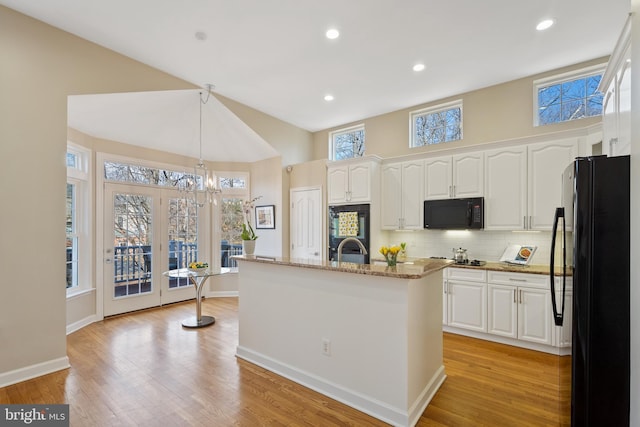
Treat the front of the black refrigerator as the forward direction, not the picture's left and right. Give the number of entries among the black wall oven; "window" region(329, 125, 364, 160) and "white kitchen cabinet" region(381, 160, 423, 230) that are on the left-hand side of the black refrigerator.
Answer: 0

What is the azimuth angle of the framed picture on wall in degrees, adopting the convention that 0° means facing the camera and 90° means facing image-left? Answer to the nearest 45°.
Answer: approximately 45°

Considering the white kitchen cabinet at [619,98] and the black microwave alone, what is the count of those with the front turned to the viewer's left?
1

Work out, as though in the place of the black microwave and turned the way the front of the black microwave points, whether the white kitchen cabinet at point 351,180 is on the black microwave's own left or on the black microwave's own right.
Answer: on the black microwave's own right

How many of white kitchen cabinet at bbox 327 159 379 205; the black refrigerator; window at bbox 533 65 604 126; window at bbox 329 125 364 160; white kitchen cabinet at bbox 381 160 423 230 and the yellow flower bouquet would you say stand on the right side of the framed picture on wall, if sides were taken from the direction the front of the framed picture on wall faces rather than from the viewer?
0

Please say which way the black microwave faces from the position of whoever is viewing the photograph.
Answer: facing the viewer

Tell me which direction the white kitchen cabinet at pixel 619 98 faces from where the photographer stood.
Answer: facing to the left of the viewer

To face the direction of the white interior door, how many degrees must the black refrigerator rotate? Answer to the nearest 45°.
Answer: approximately 45° to its right

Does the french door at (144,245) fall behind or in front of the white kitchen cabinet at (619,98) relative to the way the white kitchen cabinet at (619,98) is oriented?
in front

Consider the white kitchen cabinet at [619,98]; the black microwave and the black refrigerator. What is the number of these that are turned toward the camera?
1

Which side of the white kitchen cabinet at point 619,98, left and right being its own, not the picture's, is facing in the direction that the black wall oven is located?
front

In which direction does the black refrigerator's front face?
to the viewer's left

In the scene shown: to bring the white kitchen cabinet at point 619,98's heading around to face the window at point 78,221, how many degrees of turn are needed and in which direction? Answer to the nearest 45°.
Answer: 0° — it already faces it

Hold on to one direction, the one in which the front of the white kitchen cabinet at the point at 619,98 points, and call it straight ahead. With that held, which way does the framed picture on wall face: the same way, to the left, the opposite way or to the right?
to the left

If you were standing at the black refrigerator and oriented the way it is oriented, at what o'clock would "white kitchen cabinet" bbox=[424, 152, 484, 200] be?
The white kitchen cabinet is roughly at 2 o'clock from the black refrigerator.

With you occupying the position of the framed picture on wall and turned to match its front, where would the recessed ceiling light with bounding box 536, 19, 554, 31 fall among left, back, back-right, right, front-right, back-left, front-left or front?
left

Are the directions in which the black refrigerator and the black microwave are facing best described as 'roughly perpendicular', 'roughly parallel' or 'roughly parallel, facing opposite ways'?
roughly perpendicular

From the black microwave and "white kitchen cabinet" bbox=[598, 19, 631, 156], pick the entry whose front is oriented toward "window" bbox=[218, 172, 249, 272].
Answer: the white kitchen cabinet

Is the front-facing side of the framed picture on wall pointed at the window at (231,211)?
no

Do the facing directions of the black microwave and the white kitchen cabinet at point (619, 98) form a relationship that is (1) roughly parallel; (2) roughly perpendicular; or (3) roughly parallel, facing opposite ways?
roughly perpendicular
